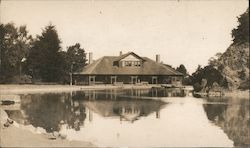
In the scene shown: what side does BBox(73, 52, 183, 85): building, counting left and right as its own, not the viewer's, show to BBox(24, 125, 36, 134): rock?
front

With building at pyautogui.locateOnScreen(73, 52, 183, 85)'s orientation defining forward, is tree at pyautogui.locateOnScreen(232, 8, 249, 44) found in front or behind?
in front

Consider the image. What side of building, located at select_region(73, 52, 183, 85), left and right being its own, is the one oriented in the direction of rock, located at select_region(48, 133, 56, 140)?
front

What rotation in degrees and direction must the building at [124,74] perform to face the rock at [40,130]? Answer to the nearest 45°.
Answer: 0° — it already faces it

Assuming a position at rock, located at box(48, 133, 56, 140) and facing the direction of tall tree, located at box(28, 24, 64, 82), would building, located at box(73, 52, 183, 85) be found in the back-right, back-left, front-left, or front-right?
front-right

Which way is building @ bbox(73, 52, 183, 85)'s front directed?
toward the camera

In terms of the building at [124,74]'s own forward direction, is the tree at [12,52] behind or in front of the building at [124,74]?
in front
